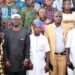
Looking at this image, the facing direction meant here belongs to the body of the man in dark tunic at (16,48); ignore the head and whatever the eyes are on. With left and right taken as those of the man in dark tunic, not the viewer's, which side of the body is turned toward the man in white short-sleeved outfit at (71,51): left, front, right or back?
left

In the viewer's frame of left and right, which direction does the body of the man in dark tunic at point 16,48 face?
facing the viewer

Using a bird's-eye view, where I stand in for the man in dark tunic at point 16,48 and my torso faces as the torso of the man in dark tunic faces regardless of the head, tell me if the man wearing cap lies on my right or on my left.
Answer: on my left
